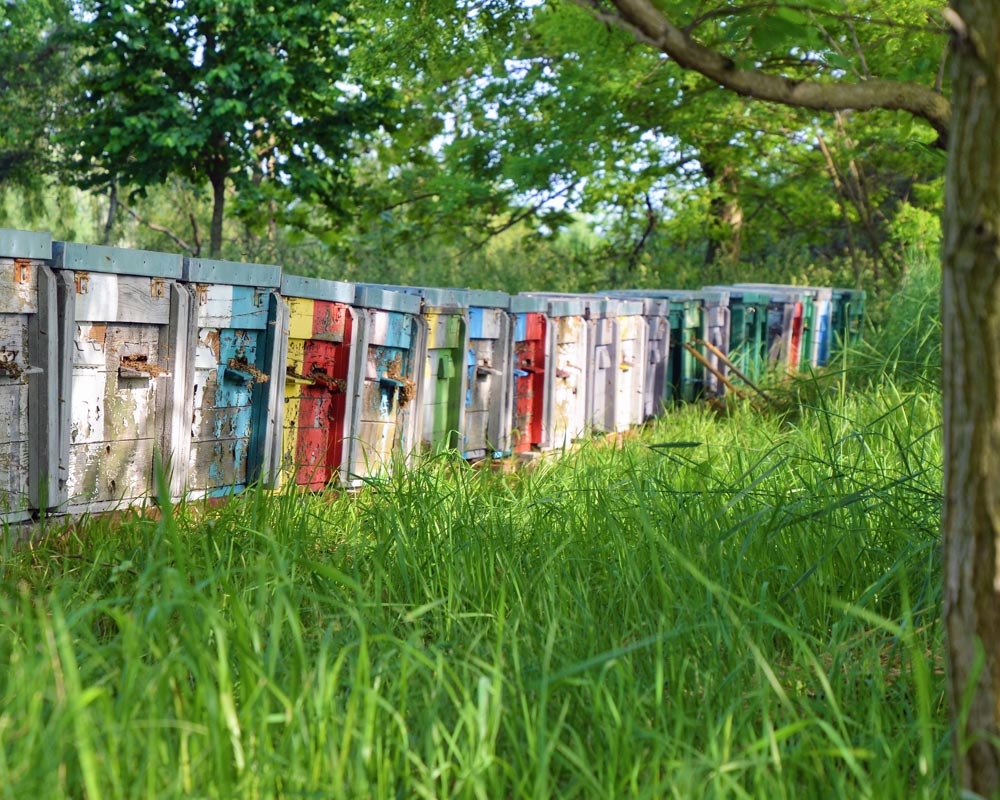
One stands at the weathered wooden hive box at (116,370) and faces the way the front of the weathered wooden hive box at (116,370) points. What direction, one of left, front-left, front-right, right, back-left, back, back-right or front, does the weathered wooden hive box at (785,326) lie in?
left

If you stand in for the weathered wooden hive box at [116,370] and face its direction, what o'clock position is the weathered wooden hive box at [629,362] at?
the weathered wooden hive box at [629,362] is roughly at 9 o'clock from the weathered wooden hive box at [116,370].

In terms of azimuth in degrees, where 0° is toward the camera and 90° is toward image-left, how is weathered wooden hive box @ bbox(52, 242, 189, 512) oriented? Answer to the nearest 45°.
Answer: approximately 315°

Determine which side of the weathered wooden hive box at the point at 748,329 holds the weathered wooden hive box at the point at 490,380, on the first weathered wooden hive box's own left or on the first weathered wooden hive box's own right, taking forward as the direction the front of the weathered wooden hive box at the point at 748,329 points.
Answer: on the first weathered wooden hive box's own right

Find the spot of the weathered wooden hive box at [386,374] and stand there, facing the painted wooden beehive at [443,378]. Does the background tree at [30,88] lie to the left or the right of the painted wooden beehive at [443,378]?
left

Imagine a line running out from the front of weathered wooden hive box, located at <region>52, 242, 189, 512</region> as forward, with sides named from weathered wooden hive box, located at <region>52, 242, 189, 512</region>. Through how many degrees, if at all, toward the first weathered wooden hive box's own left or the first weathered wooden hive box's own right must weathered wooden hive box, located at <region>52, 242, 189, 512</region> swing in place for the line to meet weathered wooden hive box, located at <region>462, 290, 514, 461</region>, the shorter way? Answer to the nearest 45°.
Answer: approximately 90° to the first weathered wooden hive box's own left

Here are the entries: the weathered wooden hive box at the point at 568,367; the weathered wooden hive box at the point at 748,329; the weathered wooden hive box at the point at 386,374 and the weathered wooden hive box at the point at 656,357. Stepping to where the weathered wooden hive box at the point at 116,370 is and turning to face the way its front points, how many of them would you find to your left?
4

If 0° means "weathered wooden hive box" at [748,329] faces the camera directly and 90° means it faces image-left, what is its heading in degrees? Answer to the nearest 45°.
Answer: approximately 315°

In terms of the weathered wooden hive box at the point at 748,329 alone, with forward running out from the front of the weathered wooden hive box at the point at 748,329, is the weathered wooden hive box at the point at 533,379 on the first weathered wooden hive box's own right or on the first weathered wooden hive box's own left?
on the first weathered wooden hive box's own right

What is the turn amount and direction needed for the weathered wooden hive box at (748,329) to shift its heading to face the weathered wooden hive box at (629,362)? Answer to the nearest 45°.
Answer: approximately 90° to its right

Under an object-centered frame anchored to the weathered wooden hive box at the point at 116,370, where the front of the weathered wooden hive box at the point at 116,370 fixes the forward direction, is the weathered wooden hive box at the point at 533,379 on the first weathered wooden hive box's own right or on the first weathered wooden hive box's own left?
on the first weathered wooden hive box's own left

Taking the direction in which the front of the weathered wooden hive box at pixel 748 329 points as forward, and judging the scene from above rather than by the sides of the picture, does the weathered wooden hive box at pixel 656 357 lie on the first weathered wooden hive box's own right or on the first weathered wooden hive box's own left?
on the first weathered wooden hive box's own right

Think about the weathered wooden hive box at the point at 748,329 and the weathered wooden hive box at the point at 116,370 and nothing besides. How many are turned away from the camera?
0
